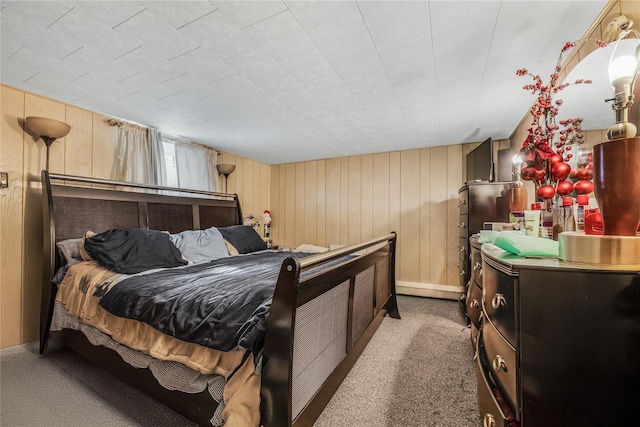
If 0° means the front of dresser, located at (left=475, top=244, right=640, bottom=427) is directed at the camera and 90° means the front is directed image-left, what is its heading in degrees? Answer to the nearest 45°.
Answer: approximately 90°

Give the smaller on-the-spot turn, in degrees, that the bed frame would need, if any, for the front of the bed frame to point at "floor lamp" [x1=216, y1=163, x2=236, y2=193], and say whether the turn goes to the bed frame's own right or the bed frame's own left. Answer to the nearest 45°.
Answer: approximately 135° to the bed frame's own left

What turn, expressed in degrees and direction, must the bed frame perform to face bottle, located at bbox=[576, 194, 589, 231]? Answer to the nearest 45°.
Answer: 0° — it already faces it

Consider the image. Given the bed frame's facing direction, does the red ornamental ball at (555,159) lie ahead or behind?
ahead

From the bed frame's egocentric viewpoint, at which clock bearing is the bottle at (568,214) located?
The bottle is roughly at 12 o'clock from the bed frame.

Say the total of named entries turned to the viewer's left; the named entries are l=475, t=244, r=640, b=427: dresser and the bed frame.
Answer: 1

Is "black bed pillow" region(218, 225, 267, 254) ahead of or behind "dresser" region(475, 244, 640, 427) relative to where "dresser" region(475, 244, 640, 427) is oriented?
ahead

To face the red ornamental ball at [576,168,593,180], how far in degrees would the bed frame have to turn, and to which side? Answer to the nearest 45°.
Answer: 0° — it already faces it

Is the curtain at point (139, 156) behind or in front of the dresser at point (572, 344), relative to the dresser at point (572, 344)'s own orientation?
in front

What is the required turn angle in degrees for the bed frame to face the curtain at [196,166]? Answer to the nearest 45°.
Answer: approximately 135° to its left

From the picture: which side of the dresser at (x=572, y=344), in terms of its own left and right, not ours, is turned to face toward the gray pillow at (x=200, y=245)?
front

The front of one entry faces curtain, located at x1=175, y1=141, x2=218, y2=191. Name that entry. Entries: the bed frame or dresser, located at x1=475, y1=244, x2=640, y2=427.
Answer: the dresser

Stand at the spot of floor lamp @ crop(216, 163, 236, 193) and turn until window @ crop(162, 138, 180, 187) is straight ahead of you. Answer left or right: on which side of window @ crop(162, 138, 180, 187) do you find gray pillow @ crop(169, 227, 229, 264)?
left

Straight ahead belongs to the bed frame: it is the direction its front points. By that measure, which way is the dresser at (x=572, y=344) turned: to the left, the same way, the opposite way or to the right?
the opposite way

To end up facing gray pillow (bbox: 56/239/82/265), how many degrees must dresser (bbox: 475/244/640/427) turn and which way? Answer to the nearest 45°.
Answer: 0° — it already faces it

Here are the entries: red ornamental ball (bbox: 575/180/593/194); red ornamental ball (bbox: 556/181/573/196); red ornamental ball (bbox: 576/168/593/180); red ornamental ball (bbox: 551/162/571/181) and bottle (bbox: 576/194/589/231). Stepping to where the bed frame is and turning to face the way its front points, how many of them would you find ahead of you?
5
